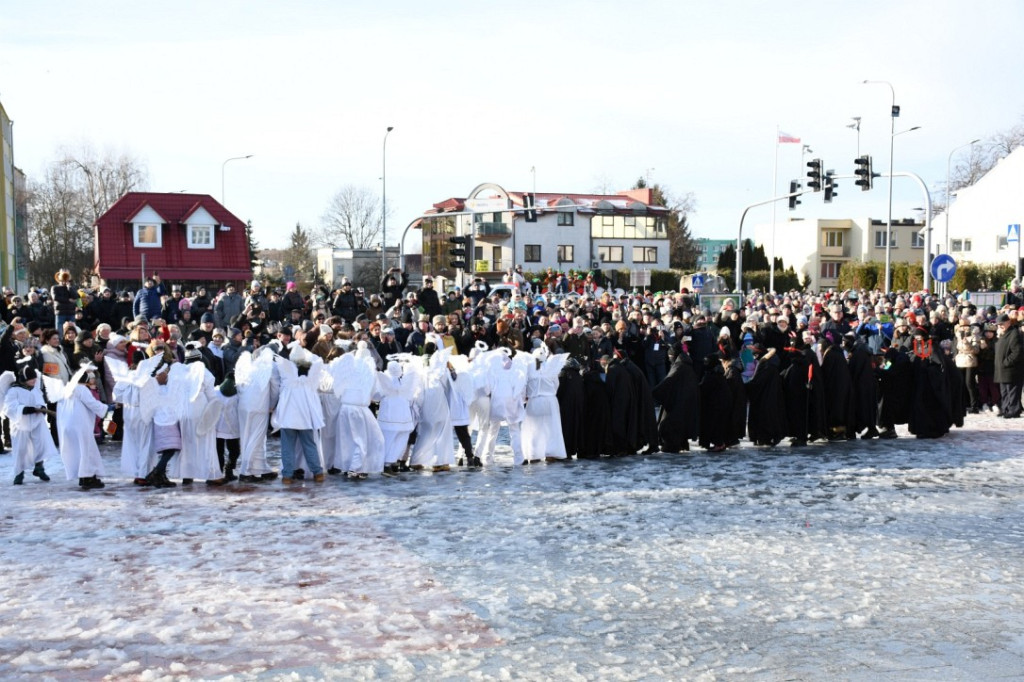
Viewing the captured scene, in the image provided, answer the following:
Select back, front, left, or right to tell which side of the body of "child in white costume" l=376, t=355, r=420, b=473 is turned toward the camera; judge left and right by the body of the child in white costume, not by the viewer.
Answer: back

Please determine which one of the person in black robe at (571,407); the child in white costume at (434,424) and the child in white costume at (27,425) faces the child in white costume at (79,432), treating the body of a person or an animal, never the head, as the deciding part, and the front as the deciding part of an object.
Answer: the child in white costume at (27,425)

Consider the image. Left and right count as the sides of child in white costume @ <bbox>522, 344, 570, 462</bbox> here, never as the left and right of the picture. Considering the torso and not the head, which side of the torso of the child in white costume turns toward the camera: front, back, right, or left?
back

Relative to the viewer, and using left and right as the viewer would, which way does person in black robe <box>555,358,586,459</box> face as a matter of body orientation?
facing away from the viewer

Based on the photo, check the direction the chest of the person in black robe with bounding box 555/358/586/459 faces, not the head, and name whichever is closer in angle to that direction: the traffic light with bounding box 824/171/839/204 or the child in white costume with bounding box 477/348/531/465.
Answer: the traffic light

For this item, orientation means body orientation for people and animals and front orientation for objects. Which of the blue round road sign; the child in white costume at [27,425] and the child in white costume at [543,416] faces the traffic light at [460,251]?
the child in white costume at [543,416]

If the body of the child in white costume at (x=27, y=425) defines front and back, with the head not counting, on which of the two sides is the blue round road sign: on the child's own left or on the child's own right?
on the child's own left

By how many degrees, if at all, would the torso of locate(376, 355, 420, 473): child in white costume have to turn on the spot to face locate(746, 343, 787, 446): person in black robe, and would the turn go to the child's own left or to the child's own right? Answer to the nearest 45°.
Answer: approximately 90° to the child's own right

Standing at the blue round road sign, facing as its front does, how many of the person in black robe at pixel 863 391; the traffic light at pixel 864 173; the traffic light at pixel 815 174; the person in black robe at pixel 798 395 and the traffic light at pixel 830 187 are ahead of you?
2

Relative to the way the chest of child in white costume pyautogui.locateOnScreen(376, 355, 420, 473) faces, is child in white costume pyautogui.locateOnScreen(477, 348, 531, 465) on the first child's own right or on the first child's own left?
on the first child's own right

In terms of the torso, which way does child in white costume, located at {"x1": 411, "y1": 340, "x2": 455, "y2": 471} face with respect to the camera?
away from the camera

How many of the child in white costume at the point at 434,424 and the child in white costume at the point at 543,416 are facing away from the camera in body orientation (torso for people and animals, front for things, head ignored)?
2
